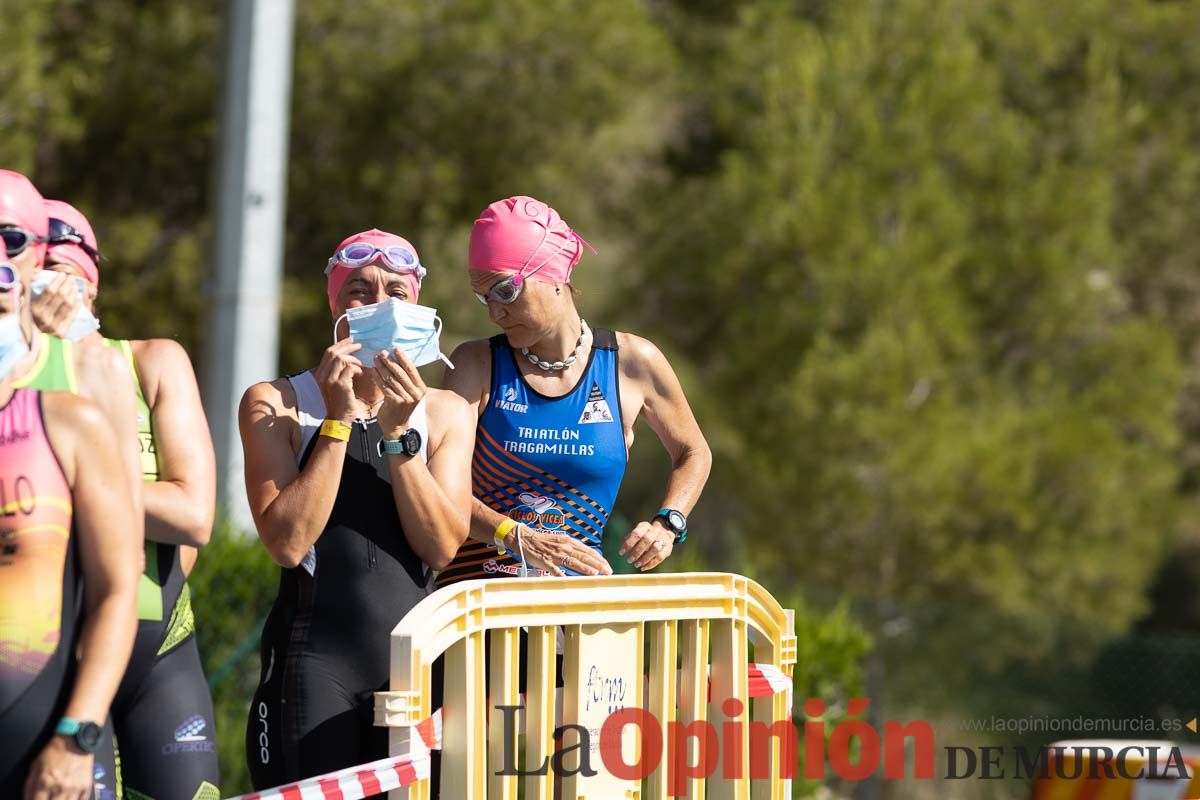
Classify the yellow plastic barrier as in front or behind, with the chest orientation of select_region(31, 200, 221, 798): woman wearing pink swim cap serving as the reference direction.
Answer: behind

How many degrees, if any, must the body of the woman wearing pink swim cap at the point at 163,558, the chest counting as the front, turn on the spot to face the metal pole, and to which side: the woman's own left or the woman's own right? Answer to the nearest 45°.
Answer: approximately 135° to the woman's own right

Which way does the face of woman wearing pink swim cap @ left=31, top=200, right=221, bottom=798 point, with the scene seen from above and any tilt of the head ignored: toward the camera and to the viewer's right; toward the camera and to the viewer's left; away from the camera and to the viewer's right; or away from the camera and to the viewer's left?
toward the camera and to the viewer's left

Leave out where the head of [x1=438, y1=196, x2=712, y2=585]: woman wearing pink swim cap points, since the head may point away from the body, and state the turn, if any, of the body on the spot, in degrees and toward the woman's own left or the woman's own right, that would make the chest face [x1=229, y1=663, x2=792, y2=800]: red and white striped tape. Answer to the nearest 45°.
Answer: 0° — they already face it

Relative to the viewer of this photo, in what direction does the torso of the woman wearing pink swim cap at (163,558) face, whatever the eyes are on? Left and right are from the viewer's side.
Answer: facing the viewer and to the left of the viewer

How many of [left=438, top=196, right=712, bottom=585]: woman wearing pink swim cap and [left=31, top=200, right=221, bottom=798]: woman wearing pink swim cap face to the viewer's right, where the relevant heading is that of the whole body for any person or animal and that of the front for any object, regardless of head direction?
0

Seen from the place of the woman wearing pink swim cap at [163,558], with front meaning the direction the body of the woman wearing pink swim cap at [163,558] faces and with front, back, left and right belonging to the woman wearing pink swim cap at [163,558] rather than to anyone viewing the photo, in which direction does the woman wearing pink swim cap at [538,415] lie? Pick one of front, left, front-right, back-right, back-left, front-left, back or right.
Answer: back

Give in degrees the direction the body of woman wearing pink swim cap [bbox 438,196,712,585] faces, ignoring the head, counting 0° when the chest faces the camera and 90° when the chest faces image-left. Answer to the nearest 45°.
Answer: approximately 0°

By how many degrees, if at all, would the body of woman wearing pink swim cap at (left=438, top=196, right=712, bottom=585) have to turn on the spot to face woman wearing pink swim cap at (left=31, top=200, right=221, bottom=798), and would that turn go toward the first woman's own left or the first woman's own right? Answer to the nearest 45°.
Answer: approximately 45° to the first woman's own right
